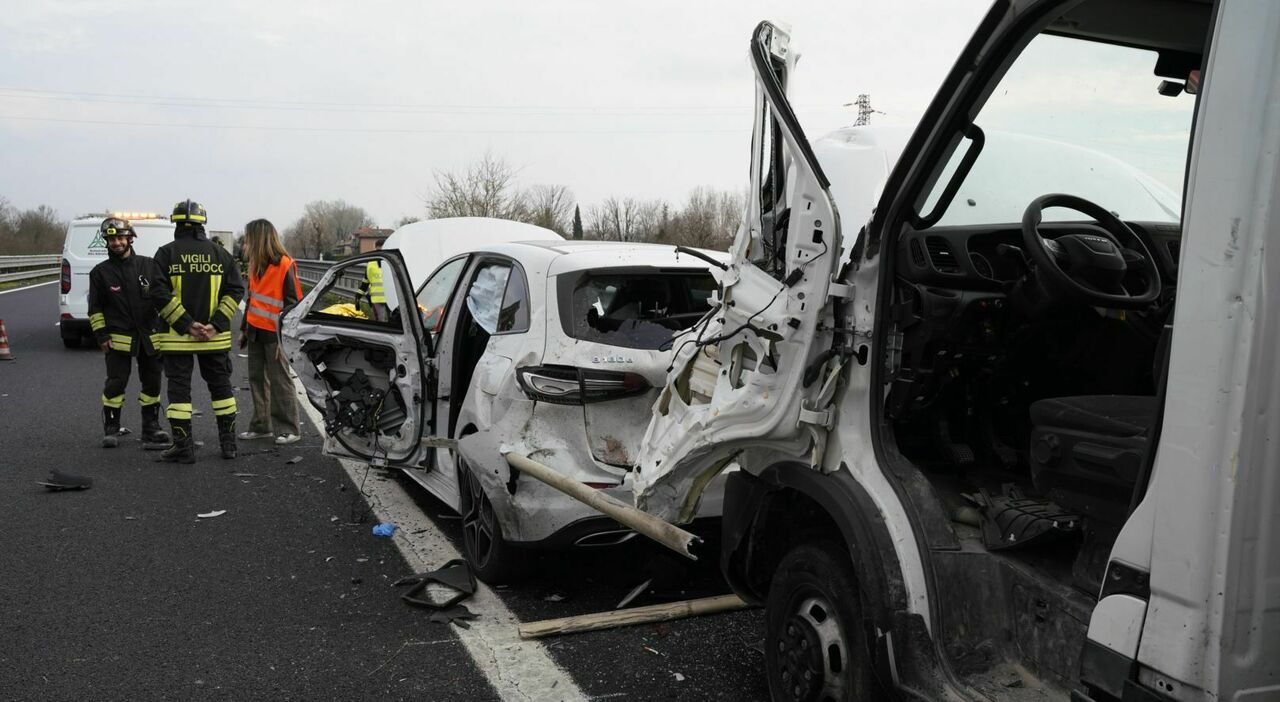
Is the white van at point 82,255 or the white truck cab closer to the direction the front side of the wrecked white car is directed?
the white van

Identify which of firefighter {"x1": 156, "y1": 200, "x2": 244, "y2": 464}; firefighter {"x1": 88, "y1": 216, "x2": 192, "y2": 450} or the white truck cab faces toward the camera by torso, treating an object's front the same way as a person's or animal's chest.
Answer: firefighter {"x1": 88, "y1": 216, "x2": 192, "y2": 450}

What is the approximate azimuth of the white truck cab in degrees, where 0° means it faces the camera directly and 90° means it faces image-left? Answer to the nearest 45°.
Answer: approximately 135°

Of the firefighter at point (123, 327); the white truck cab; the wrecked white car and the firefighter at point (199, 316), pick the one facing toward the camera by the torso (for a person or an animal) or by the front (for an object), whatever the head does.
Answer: the firefighter at point (123, 327)

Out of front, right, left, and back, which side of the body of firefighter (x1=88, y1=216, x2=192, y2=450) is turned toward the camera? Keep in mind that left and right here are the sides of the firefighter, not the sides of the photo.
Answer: front

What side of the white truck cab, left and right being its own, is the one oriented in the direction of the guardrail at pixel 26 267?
front

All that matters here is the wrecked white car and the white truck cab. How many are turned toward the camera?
0

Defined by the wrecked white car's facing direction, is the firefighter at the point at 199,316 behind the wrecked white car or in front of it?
in front

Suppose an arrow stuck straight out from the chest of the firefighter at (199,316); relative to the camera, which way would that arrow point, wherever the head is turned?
away from the camera

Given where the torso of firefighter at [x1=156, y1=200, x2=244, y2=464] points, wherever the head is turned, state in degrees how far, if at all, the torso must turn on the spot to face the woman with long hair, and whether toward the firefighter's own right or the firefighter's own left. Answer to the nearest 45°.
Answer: approximately 45° to the firefighter's own right

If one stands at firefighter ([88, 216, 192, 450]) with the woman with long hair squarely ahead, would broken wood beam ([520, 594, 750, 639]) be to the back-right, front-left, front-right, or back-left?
front-right
